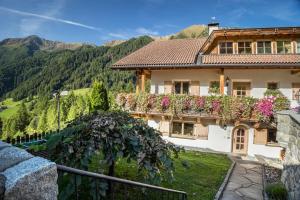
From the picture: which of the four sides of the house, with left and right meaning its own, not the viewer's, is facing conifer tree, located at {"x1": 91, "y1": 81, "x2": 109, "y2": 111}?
right

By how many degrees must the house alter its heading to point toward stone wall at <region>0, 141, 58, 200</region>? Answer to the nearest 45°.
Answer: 0° — it already faces it

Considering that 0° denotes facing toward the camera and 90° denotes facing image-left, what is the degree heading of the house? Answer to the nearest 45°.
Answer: approximately 0°

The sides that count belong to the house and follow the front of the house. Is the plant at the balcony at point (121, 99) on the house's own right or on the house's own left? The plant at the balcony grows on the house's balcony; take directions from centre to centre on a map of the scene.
on the house's own right

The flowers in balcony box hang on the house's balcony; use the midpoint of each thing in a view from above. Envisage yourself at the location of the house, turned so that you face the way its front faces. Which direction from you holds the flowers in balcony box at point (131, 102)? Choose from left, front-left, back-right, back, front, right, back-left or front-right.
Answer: right

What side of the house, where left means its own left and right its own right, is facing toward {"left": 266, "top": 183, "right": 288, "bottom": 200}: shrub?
front
